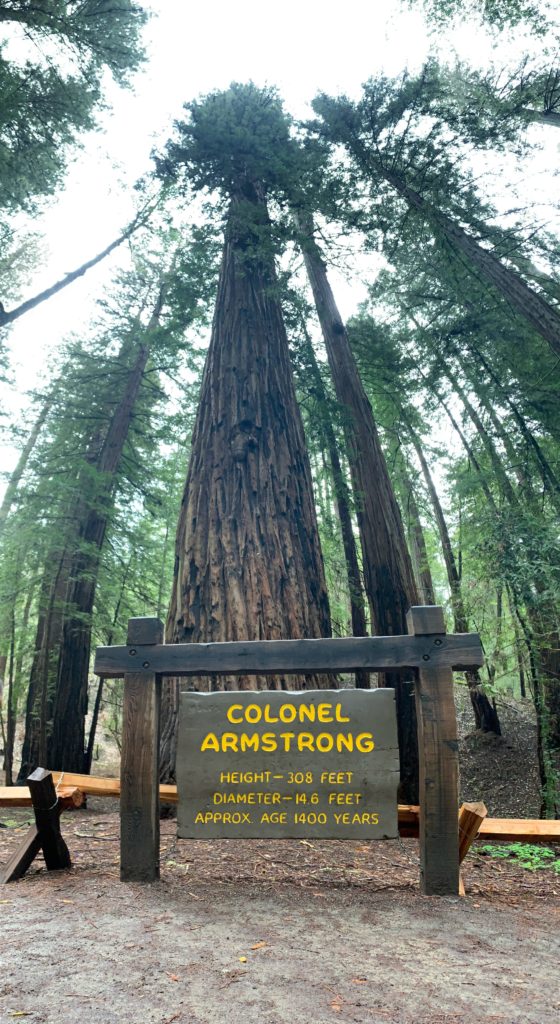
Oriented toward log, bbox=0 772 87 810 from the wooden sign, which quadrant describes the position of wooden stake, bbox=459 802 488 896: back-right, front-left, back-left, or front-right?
back-right

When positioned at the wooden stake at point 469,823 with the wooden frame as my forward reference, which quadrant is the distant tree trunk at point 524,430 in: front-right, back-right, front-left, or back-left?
back-right

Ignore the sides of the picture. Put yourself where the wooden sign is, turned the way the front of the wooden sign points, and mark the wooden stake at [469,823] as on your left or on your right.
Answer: on your left

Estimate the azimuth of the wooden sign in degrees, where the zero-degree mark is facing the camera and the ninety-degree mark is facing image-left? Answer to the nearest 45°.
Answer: approximately 0°

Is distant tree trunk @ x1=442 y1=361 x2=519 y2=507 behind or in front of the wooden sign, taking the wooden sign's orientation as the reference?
behind

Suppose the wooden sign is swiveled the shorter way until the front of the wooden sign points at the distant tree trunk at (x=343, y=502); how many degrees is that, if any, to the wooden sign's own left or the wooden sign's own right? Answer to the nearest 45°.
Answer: approximately 180°

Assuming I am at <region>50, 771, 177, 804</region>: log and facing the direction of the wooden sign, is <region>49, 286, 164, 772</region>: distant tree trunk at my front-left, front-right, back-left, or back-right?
back-left

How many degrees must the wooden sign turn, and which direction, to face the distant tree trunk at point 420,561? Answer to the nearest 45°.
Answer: approximately 180°

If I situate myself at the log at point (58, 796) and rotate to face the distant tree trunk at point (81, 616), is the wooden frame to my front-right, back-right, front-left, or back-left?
back-right

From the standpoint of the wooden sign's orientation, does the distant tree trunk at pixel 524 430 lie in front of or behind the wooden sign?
behind
